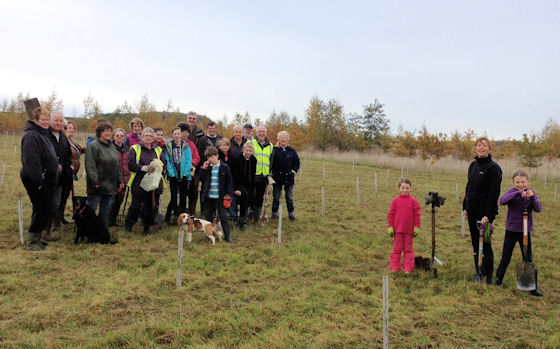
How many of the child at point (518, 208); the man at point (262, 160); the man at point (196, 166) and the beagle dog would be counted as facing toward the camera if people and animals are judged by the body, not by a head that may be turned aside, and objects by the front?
3

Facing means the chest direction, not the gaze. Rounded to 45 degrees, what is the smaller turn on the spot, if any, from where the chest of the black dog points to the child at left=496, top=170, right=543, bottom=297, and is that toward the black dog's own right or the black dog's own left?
approximately 90° to the black dog's own left

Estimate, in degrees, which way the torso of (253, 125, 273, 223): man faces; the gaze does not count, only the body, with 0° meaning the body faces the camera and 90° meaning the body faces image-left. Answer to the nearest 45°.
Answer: approximately 0°

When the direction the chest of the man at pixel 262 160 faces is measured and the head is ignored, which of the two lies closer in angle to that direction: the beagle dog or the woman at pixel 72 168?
the beagle dog

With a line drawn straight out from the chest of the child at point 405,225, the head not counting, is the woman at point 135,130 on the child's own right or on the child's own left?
on the child's own right

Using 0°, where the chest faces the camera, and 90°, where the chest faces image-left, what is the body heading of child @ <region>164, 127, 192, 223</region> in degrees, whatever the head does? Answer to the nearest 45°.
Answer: approximately 0°
